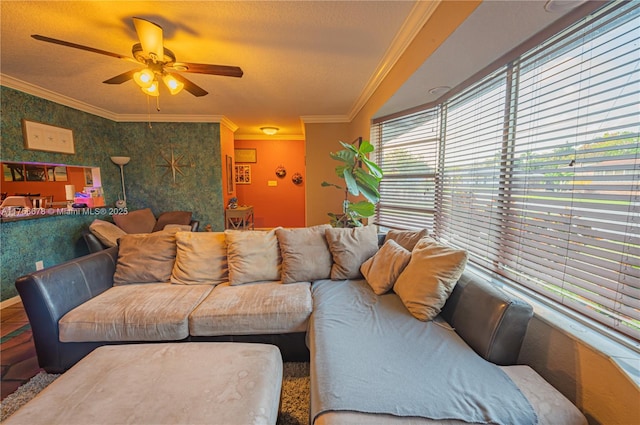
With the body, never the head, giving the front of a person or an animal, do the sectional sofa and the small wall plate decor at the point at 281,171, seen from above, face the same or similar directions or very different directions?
same or similar directions

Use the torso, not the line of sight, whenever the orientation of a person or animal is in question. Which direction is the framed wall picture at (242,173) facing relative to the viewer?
toward the camera

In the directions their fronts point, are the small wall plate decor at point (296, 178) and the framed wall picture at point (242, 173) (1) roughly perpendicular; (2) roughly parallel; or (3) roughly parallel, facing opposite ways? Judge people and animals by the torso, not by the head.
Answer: roughly parallel

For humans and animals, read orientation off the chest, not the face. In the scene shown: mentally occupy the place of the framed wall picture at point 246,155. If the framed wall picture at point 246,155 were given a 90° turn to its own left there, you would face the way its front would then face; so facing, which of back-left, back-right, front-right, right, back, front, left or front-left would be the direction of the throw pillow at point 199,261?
right

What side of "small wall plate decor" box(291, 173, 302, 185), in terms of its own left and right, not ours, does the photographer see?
front

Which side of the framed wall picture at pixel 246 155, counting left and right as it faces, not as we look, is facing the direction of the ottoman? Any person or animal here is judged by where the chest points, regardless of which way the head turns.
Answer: front

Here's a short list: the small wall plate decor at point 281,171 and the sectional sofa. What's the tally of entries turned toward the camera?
2

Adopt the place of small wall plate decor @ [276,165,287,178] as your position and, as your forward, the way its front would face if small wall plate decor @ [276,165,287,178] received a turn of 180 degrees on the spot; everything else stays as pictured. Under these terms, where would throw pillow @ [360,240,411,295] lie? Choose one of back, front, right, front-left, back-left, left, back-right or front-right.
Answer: back

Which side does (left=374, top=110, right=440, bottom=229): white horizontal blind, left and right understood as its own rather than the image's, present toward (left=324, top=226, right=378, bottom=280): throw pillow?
front

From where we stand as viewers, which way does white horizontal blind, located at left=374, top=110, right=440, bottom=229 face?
facing the viewer and to the left of the viewer

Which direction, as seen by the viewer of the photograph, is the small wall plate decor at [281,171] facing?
facing the viewer

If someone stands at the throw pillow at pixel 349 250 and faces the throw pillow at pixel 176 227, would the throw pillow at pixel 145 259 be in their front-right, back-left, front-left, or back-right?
front-left

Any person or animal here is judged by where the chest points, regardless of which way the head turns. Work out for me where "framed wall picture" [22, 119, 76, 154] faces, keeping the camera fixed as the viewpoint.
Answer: facing the viewer and to the right of the viewer

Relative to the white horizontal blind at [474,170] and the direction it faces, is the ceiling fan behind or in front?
in front

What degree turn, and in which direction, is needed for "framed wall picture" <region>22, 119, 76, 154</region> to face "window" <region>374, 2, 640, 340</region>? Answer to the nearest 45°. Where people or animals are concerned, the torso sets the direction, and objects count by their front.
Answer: approximately 45° to its right
